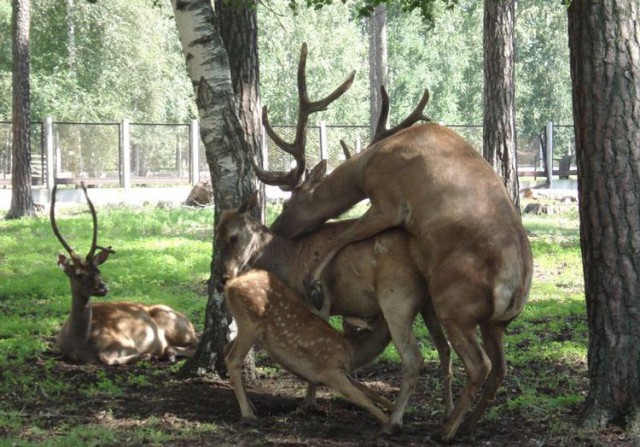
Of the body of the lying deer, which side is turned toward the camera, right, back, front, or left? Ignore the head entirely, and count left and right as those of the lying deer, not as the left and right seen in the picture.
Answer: left

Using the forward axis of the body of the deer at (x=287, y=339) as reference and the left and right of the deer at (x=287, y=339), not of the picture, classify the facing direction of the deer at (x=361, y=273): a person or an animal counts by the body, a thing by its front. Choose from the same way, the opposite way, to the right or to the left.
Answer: the opposite way

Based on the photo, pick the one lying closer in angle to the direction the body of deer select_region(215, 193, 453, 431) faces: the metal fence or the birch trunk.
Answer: the birch trunk

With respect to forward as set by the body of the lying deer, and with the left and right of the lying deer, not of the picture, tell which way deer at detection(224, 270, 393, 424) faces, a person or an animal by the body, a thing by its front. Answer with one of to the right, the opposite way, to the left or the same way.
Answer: the opposite way

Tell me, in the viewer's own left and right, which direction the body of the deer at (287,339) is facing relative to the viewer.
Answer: facing to the right of the viewer

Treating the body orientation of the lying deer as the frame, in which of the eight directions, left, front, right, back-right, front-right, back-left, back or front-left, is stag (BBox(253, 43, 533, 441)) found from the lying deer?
back-left

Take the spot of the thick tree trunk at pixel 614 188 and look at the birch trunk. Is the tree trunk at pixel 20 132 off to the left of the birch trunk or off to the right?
right

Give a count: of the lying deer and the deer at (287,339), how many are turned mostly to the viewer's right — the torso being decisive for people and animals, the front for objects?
1

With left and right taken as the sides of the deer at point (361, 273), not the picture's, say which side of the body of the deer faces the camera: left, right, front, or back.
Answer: left

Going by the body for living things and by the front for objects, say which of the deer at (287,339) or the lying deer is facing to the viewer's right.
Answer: the deer
